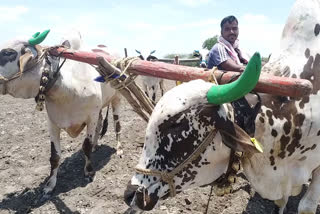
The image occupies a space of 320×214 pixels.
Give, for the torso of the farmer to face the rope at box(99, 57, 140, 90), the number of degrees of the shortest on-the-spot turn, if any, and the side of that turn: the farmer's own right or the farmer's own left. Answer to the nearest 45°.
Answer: approximately 90° to the farmer's own right

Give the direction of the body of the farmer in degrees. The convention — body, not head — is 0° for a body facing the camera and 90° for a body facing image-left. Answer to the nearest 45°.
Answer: approximately 315°

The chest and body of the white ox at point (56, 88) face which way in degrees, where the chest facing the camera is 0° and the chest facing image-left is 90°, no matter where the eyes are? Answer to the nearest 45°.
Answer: approximately 45°

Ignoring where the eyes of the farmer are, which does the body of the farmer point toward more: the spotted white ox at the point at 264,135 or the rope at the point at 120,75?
the spotted white ox

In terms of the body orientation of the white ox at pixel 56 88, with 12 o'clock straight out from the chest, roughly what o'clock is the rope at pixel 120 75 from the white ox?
The rope is roughly at 10 o'clock from the white ox.

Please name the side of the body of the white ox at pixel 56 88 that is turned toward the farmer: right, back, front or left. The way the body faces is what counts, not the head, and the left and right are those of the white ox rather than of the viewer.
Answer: left

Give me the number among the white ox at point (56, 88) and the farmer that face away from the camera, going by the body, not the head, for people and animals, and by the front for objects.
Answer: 0

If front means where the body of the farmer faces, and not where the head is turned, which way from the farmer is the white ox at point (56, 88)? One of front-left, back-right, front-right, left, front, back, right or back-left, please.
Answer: back-right
